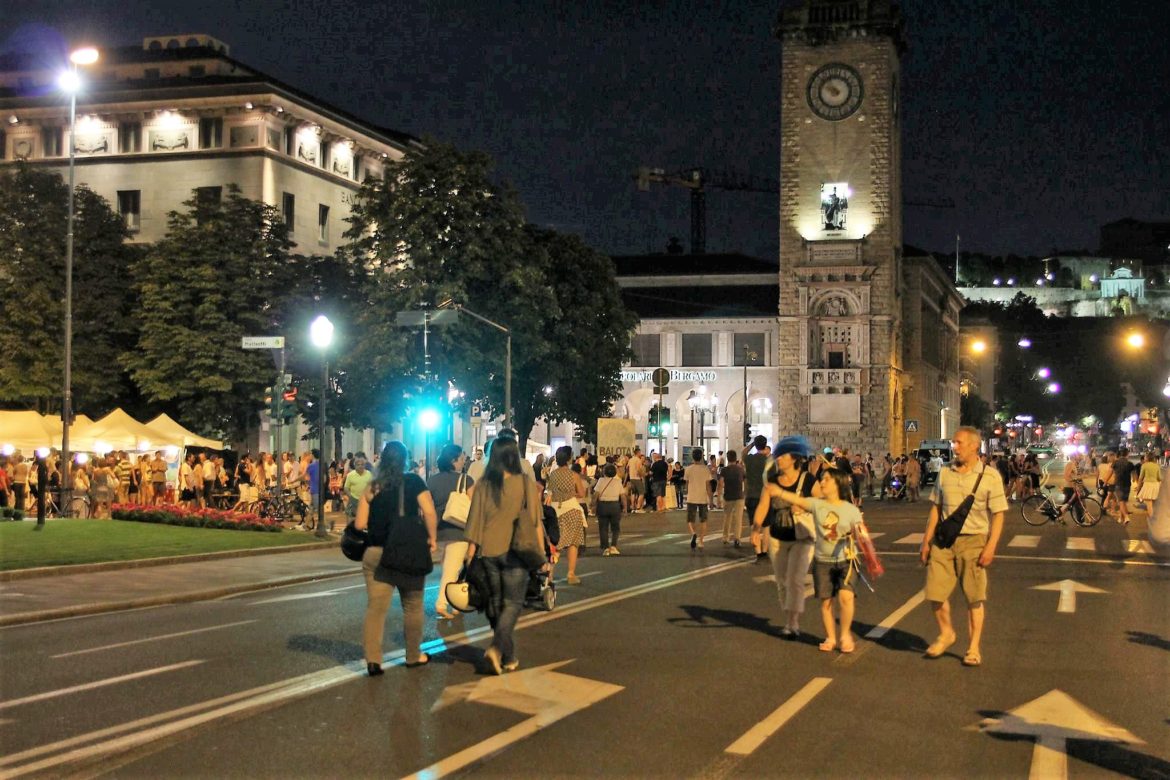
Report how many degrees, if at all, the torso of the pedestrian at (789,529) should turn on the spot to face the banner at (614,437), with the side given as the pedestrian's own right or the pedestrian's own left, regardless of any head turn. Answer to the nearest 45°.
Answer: approximately 180°

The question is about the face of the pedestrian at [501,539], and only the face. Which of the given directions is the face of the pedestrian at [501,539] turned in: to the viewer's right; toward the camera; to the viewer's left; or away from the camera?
away from the camera

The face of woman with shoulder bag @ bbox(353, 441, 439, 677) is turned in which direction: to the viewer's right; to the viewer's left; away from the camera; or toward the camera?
away from the camera

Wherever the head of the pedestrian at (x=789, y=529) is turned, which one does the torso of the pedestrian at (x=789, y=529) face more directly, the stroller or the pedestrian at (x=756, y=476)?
the stroller

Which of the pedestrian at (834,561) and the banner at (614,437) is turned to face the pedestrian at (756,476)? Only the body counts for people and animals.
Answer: the banner

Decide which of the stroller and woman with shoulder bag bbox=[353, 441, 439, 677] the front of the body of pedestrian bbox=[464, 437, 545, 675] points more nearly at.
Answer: the stroller

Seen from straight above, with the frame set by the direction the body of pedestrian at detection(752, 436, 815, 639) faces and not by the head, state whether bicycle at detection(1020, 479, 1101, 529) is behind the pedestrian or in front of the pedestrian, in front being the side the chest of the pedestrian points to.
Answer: behind

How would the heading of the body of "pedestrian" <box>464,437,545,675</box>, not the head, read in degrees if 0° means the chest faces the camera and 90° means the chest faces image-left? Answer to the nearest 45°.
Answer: approximately 180°

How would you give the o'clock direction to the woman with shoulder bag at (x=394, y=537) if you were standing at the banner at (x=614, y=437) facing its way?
The woman with shoulder bag is roughly at 12 o'clock from the banner.

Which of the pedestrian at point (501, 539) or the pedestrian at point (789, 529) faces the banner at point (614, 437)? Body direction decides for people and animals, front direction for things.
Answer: the pedestrian at point (501, 539)

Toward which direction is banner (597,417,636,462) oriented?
toward the camera

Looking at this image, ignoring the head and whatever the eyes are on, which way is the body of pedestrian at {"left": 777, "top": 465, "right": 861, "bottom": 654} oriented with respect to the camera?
toward the camera

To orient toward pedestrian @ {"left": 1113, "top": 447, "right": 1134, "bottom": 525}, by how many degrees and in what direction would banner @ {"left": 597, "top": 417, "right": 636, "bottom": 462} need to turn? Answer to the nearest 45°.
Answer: approximately 45° to its left

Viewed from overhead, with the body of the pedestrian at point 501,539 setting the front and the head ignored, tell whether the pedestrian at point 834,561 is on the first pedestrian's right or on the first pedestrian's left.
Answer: on the first pedestrian's right

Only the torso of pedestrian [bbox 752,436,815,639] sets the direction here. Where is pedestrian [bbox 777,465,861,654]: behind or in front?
in front

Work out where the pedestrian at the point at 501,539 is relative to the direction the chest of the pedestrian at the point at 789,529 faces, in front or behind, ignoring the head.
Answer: in front

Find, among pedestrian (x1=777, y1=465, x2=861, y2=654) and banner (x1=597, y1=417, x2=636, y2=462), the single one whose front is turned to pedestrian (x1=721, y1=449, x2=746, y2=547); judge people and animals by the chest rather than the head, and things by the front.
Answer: the banner

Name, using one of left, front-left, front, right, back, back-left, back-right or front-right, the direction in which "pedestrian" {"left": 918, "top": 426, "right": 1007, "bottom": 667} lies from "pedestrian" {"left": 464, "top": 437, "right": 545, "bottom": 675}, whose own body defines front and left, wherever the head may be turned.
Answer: right

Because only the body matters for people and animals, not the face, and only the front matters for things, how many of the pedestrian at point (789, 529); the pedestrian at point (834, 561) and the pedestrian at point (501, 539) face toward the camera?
2

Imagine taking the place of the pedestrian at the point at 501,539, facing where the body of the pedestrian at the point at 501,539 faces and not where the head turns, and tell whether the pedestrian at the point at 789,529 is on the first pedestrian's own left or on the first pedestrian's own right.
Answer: on the first pedestrian's own right

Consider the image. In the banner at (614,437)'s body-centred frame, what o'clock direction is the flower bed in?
The flower bed is roughly at 1 o'clock from the banner.
